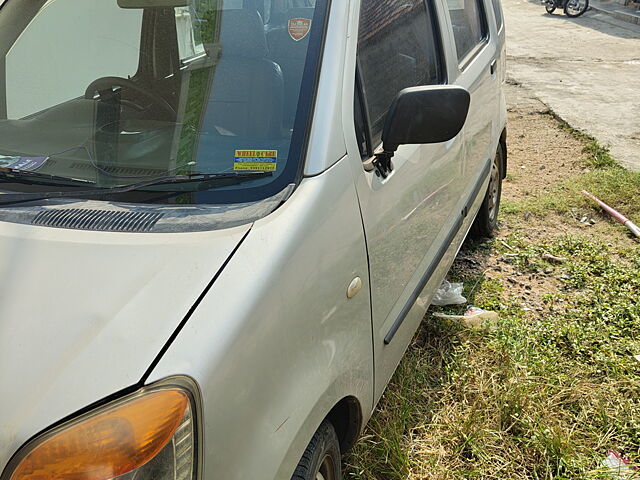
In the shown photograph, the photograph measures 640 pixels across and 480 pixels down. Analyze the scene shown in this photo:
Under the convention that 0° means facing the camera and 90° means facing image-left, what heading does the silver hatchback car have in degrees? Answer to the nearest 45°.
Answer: approximately 45°

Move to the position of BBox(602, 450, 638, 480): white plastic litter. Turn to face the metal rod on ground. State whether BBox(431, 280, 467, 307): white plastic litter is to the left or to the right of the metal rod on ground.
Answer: left

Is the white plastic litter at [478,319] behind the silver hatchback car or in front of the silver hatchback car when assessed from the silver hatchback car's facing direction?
behind

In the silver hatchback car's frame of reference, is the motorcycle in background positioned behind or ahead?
behind

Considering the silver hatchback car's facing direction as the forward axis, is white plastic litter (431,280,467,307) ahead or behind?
behind

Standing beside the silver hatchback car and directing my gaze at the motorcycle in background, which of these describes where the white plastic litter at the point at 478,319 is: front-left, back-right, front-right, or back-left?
front-right

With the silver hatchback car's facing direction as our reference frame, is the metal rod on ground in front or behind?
behind
